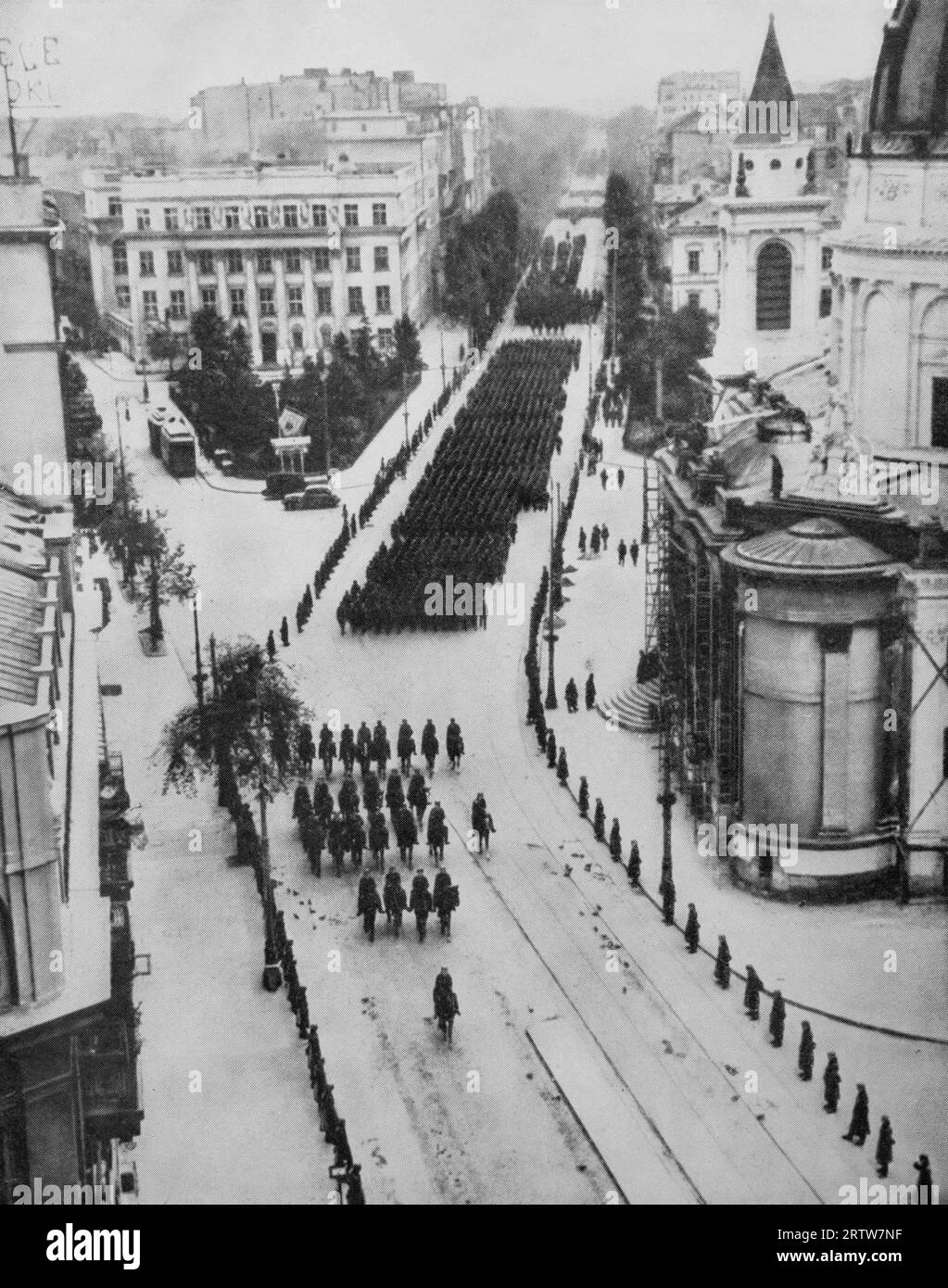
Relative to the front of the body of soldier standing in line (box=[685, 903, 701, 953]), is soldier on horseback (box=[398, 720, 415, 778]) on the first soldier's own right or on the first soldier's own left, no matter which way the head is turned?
on the first soldier's own right

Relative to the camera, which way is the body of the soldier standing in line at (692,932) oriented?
to the viewer's left

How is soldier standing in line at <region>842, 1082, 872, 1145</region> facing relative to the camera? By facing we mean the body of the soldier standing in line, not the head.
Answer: to the viewer's left

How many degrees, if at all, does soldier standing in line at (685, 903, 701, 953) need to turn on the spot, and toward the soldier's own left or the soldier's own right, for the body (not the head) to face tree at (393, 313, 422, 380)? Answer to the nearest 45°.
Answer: approximately 90° to the soldier's own right

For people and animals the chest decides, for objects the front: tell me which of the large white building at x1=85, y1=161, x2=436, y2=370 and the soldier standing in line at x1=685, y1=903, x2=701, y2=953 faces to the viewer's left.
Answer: the soldier standing in line

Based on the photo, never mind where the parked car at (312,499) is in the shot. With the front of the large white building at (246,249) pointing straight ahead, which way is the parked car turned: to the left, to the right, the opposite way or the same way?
to the right

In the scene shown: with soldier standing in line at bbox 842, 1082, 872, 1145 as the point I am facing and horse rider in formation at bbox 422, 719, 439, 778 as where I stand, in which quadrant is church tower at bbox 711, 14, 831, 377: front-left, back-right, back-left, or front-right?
back-left

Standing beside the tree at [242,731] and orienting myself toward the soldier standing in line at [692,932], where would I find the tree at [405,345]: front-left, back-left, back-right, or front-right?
back-left

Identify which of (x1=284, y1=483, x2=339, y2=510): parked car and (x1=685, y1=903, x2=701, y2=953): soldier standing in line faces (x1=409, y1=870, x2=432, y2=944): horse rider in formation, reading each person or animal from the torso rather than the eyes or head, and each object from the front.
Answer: the soldier standing in line

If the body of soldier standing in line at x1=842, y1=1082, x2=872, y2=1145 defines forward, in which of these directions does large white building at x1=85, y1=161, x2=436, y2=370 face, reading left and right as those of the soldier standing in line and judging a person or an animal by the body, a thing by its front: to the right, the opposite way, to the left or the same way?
to the left

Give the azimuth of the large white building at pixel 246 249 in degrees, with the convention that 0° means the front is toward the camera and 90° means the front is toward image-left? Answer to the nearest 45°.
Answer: approximately 0°

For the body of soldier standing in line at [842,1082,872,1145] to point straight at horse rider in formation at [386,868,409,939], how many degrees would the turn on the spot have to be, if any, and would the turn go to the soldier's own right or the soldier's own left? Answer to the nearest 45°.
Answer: approximately 45° to the soldier's own right

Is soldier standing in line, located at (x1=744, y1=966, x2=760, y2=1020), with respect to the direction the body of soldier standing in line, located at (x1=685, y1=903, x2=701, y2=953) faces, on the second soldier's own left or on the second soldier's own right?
on the second soldier's own left
